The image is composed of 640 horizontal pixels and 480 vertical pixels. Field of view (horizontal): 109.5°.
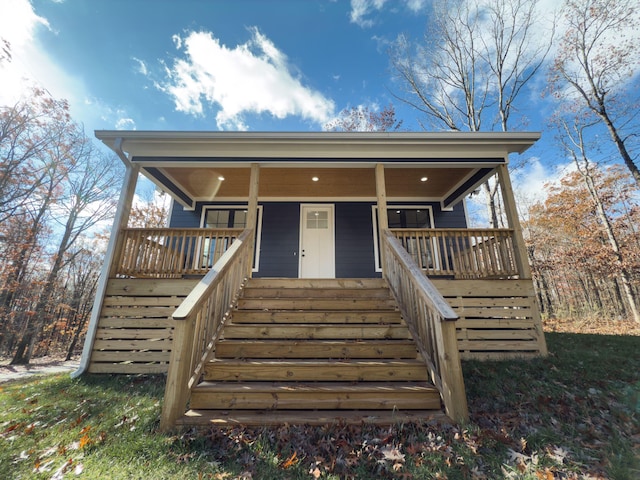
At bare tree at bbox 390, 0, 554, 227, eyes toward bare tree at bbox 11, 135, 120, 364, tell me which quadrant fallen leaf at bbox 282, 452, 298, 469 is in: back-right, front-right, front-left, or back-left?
front-left

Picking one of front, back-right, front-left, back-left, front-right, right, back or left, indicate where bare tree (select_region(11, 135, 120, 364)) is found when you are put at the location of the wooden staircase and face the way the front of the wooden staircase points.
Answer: back-right

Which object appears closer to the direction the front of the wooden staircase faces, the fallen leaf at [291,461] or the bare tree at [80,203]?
the fallen leaf

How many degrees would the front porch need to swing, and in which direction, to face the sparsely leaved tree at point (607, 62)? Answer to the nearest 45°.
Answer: approximately 90° to its left

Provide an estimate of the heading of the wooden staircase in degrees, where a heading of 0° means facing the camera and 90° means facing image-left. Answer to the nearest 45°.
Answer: approximately 0°

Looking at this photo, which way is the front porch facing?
toward the camera

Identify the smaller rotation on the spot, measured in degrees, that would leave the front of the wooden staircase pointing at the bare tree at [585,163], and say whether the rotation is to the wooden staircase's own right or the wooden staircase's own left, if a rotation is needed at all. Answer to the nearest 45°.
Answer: approximately 135° to the wooden staircase's own left

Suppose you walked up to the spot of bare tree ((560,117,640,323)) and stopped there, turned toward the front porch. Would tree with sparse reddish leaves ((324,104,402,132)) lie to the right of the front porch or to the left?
right

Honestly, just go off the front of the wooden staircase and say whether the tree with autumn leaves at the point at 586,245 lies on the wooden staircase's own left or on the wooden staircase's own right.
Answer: on the wooden staircase's own left

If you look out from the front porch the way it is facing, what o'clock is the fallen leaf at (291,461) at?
The fallen leaf is roughly at 12 o'clock from the front porch.

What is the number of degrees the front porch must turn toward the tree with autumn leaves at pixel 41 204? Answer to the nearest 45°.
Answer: approximately 135° to its right
